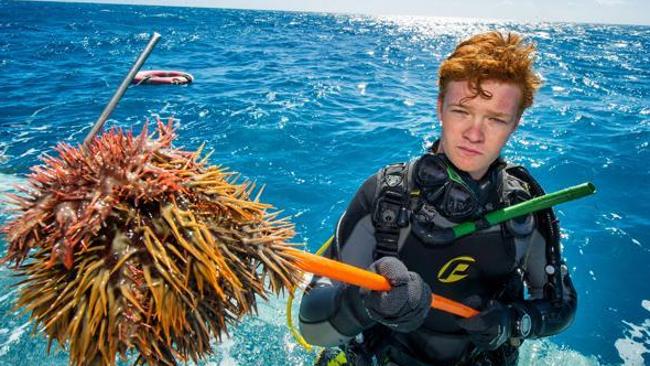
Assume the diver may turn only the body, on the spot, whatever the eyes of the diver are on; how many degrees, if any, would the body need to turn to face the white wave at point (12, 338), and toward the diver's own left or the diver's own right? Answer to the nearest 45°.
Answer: approximately 90° to the diver's own right

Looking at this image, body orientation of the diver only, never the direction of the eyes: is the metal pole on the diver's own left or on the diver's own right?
on the diver's own right

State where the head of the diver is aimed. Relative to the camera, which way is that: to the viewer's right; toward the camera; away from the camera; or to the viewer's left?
toward the camera

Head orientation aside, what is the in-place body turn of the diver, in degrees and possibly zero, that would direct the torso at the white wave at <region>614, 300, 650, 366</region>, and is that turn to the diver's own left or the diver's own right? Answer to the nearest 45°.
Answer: approximately 135° to the diver's own left

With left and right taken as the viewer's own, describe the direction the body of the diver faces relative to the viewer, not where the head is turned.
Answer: facing the viewer
